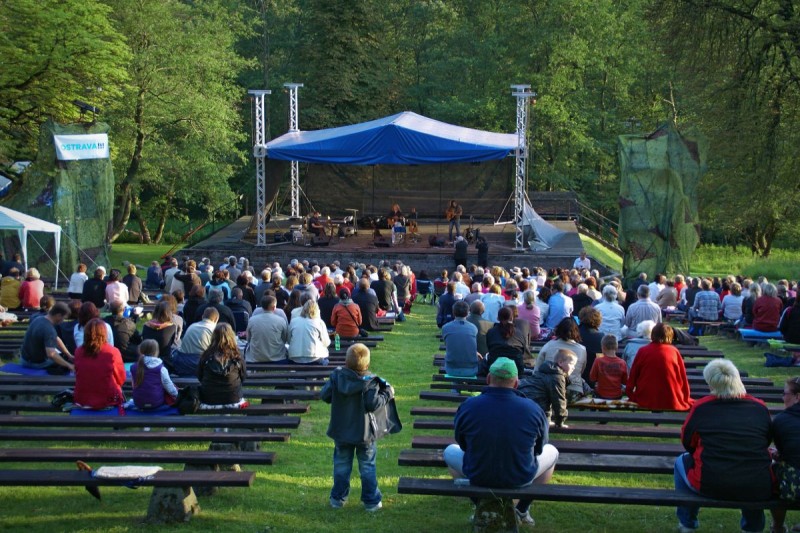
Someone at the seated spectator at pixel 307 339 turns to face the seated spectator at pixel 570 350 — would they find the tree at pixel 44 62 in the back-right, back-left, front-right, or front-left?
back-left

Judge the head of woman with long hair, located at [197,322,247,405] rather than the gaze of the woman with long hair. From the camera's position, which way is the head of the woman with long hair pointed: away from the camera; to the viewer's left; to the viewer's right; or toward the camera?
away from the camera

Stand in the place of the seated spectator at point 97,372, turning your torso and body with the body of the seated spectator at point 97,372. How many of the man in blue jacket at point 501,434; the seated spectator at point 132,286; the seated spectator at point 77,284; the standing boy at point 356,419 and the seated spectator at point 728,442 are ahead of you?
2

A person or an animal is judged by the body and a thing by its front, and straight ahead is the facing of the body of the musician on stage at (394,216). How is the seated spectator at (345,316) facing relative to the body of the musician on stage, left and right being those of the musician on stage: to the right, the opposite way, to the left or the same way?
the opposite way

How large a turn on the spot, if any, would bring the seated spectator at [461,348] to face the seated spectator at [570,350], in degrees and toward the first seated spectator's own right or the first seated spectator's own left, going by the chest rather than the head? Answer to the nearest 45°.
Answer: approximately 135° to the first seated spectator's own right

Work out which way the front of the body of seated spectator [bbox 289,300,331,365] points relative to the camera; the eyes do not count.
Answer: away from the camera

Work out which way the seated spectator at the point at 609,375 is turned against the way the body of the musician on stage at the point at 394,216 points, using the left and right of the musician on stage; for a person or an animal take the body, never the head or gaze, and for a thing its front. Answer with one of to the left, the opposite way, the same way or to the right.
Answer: the opposite way

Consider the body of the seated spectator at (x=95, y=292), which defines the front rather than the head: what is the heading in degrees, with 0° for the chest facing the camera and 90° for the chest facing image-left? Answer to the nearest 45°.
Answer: approximately 225°

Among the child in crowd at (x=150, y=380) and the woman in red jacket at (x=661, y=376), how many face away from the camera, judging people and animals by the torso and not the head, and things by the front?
2

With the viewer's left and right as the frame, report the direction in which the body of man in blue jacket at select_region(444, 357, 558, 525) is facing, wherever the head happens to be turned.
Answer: facing away from the viewer

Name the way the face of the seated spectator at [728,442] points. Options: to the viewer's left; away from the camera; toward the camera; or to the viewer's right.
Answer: away from the camera

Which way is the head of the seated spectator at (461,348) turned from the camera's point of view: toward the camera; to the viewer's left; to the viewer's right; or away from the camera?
away from the camera

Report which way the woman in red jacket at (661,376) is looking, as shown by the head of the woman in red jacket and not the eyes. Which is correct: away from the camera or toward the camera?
away from the camera

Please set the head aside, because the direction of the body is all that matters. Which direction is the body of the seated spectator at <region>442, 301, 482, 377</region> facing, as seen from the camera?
away from the camera

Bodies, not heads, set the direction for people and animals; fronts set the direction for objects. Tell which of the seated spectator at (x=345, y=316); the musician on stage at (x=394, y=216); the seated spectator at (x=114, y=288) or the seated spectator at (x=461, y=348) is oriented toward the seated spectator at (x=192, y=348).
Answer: the musician on stage

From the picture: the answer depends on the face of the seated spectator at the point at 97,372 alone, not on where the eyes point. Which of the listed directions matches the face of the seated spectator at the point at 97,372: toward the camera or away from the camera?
away from the camera

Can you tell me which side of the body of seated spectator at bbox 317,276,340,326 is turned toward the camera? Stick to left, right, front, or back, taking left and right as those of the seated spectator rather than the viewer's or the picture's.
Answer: back

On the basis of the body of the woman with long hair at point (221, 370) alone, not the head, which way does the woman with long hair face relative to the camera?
away from the camera

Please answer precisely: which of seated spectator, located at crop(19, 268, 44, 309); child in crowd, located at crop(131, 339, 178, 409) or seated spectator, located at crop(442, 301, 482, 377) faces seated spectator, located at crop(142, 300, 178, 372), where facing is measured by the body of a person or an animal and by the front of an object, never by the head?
the child in crowd

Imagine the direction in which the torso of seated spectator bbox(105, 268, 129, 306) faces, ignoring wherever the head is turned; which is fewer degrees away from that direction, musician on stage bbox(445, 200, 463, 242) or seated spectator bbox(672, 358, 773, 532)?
the musician on stage

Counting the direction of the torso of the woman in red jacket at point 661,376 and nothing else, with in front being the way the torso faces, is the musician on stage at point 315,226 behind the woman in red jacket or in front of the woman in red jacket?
in front
